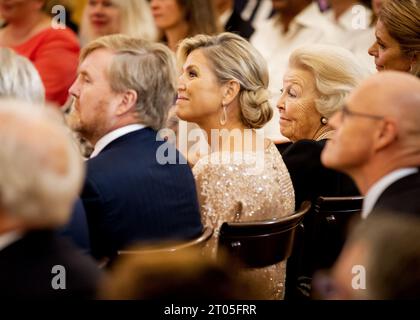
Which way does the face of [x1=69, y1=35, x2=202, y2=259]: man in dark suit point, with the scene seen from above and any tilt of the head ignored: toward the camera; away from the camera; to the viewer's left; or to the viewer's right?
to the viewer's left

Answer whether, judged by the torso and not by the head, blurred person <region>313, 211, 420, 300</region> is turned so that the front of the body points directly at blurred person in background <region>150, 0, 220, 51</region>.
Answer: no

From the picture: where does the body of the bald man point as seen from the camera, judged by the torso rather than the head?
to the viewer's left

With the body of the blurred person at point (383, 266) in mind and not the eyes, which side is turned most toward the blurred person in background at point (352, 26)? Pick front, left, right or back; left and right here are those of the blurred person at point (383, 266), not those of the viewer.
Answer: right

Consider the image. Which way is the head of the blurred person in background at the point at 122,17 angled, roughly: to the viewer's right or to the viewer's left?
to the viewer's left

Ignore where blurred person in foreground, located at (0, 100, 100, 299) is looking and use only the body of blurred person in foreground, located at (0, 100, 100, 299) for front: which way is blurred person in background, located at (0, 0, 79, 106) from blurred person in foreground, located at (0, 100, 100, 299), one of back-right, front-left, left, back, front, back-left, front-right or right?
front-right

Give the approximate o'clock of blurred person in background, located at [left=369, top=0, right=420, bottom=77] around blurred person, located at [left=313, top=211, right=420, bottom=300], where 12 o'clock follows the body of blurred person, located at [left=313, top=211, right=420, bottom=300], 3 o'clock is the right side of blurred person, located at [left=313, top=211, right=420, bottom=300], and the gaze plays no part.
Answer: blurred person in background, located at [left=369, top=0, right=420, bottom=77] is roughly at 3 o'clock from blurred person, located at [left=313, top=211, right=420, bottom=300].

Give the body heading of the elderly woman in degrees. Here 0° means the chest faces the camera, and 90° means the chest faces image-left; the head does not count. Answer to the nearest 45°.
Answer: approximately 90°

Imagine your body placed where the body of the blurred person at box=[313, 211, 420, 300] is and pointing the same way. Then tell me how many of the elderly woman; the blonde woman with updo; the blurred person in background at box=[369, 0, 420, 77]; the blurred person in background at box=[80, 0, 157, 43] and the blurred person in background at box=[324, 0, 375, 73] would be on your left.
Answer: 0

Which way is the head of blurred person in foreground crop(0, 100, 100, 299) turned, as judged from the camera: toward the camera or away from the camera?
away from the camera

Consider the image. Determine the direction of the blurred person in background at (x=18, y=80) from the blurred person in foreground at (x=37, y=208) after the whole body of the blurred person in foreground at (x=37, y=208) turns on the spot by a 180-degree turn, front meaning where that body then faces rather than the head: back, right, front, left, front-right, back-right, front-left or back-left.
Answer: back-left

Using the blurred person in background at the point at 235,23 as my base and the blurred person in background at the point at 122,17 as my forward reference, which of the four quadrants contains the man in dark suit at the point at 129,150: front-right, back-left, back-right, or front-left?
front-left

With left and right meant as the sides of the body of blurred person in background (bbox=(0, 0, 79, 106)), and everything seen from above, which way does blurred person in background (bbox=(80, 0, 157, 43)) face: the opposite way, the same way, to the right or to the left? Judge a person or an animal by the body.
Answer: the same way

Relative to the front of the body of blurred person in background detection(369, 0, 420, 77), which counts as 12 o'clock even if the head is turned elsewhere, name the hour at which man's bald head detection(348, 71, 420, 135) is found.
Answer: The man's bald head is roughly at 9 o'clock from the blurred person in background.

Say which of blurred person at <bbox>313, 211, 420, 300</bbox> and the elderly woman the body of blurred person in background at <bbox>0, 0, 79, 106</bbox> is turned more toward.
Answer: the blurred person

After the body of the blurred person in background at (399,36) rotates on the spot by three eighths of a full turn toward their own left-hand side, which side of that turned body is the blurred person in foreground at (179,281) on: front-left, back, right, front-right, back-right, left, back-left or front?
front-right

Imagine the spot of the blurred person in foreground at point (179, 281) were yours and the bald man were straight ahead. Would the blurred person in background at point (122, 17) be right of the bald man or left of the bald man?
left

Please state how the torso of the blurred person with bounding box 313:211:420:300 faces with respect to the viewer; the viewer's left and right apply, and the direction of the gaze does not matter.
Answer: facing to the left of the viewer

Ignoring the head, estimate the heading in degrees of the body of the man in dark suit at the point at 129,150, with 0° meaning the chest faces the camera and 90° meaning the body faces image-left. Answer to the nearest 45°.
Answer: approximately 135°
